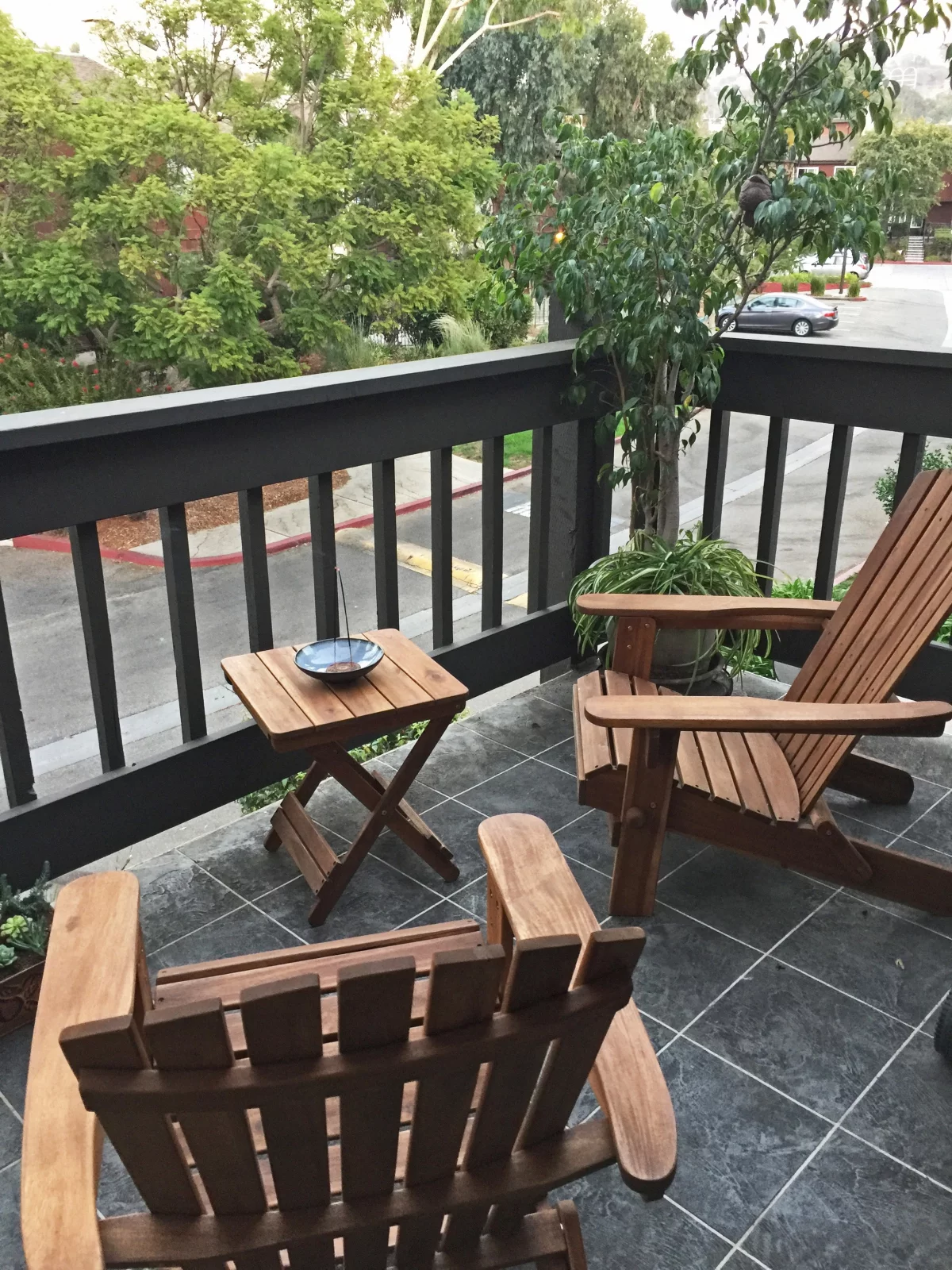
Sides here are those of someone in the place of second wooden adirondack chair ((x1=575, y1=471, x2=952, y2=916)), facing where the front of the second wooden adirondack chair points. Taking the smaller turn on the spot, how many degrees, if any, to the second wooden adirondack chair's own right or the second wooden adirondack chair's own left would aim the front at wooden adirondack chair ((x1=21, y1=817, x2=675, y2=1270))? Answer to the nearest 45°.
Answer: approximately 90° to the second wooden adirondack chair's own left

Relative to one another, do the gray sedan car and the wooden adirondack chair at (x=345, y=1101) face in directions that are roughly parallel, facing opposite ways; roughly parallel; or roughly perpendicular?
roughly perpendicular

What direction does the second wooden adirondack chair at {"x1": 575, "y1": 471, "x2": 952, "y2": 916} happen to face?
to the viewer's left

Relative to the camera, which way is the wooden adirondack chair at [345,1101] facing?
away from the camera
